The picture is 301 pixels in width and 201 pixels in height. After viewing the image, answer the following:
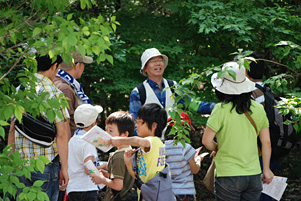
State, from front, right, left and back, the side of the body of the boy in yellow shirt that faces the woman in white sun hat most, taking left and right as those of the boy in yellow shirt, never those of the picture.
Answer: back

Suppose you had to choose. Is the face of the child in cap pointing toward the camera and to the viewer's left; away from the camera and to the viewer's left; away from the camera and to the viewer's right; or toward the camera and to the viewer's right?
away from the camera and to the viewer's right

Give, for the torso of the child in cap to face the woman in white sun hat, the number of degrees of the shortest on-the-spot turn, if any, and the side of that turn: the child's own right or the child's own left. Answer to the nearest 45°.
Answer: approximately 45° to the child's own right

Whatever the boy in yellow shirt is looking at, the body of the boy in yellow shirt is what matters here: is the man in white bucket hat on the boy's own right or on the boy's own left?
on the boy's own right

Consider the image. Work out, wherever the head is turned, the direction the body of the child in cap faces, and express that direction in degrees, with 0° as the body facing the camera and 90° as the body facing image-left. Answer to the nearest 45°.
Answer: approximately 225°

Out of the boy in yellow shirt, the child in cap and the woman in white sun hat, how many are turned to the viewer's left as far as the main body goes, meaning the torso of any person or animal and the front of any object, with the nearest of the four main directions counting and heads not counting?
1

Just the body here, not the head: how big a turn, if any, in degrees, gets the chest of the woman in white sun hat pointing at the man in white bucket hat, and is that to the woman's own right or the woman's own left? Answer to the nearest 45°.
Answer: approximately 45° to the woman's own left

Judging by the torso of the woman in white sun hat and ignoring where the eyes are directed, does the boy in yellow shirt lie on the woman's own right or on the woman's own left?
on the woman's own left

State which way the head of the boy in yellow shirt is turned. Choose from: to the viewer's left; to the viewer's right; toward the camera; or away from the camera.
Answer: to the viewer's left

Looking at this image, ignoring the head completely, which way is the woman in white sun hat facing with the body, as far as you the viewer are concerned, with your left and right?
facing away from the viewer

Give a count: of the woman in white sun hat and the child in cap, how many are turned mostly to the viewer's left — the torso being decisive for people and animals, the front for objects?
0

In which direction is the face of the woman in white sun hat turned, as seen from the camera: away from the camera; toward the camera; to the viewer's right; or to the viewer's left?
away from the camera

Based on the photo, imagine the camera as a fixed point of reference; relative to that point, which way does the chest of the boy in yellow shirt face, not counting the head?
to the viewer's left

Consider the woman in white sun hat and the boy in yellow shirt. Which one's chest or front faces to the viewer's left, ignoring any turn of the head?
the boy in yellow shirt
